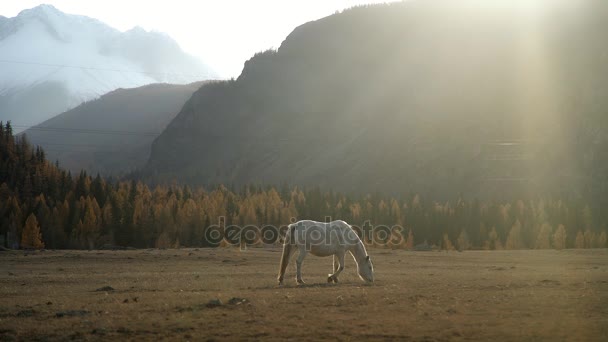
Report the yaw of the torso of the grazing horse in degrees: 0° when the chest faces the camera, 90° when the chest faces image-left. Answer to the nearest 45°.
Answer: approximately 270°
